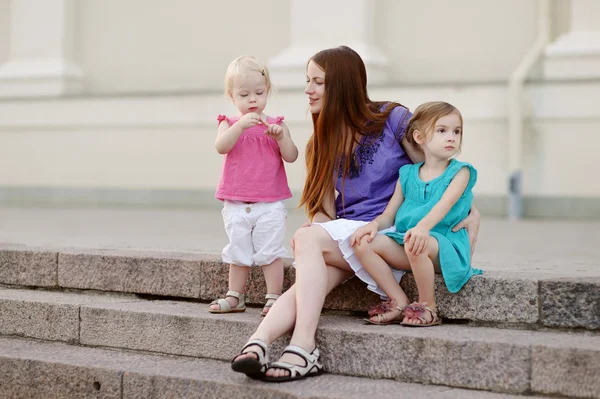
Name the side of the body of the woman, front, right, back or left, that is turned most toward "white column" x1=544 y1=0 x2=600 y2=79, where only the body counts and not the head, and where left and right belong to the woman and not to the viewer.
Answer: back

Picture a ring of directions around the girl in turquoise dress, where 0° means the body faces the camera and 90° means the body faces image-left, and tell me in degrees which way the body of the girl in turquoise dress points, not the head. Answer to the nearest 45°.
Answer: approximately 45°

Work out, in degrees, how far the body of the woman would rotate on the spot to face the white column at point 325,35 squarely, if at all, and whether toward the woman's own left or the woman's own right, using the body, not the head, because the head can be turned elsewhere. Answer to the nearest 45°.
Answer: approximately 135° to the woman's own right

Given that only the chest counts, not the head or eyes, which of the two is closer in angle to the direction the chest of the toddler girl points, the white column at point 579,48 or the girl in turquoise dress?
the girl in turquoise dress

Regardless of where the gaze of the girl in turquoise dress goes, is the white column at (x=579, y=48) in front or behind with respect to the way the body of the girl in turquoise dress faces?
behind

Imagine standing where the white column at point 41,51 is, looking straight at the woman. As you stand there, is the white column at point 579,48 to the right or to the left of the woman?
left

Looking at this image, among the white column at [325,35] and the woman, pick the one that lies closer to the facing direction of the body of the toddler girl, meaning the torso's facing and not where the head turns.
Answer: the woman

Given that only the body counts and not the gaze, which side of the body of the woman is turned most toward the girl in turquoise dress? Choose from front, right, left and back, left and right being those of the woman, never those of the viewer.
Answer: left

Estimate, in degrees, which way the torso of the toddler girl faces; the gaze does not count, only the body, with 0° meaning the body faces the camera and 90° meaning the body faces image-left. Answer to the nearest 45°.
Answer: approximately 0°
